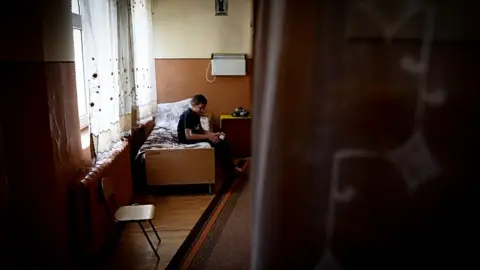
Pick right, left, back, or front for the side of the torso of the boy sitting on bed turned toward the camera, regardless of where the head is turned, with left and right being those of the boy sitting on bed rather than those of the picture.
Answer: right

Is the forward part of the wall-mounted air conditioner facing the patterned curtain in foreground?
yes

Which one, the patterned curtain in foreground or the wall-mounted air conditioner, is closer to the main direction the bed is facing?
the patterned curtain in foreground

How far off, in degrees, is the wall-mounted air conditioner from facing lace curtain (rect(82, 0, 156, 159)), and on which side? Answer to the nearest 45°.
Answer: approximately 45° to its right

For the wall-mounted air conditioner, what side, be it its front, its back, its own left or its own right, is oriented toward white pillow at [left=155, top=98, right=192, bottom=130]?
right

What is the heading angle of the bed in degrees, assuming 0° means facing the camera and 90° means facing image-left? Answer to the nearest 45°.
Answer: approximately 0°

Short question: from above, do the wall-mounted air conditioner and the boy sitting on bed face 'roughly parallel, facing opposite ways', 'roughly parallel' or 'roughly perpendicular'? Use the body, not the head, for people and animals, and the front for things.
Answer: roughly perpendicular

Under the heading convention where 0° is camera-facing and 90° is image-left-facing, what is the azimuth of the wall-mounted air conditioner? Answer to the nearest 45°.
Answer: approximately 0°

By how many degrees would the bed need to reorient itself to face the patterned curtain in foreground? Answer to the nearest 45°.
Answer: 0° — it already faces it
